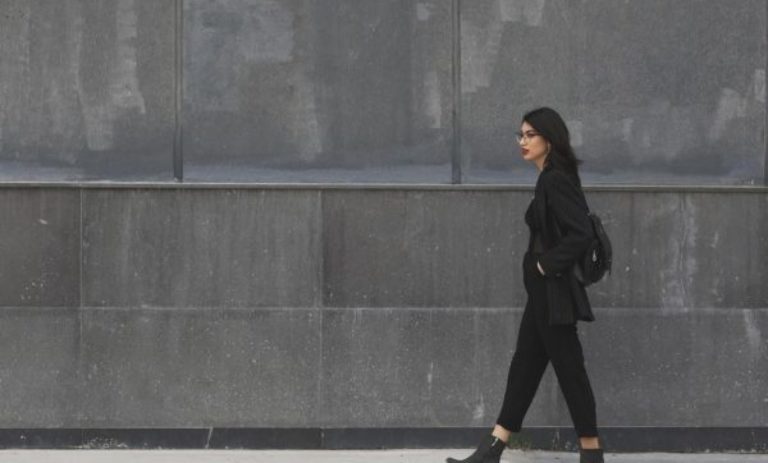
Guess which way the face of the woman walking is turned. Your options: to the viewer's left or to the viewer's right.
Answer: to the viewer's left

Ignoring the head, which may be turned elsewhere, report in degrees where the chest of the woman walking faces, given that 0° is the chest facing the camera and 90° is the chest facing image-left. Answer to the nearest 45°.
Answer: approximately 90°
